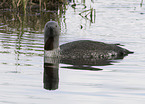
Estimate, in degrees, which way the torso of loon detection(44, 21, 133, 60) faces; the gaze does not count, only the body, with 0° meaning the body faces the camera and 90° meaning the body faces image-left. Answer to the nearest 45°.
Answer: approximately 90°
